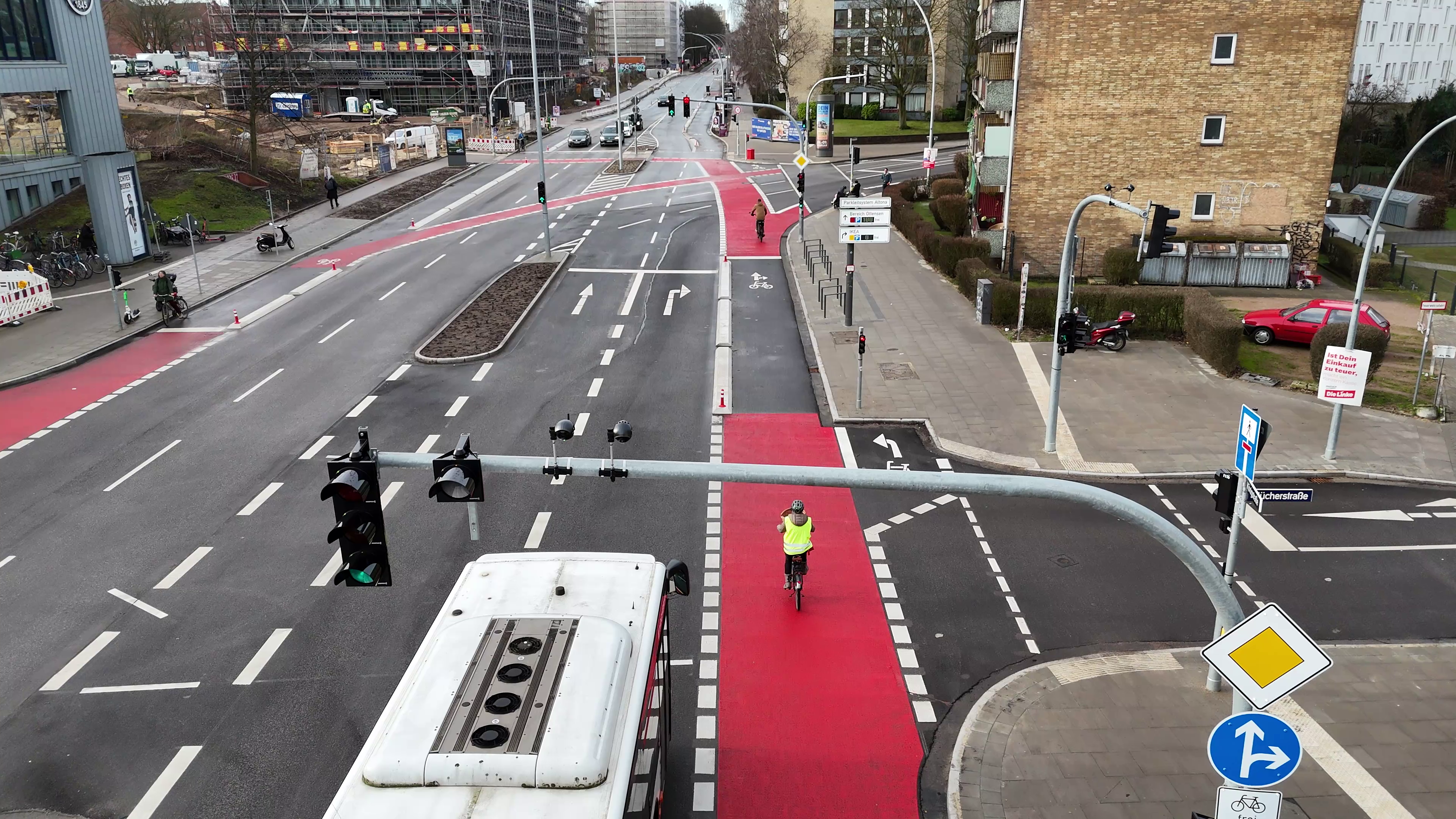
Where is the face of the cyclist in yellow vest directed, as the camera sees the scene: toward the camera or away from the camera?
away from the camera

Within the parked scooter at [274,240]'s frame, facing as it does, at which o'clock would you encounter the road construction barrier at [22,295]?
The road construction barrier is roughly at 4 o'clock from the parked scooter.

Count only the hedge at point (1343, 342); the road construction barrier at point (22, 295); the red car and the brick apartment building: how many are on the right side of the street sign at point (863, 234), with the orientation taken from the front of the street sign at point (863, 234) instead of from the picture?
1

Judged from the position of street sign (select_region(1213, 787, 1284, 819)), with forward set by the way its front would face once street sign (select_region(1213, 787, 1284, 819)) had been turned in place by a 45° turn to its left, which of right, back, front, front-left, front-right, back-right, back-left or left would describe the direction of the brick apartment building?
back-left

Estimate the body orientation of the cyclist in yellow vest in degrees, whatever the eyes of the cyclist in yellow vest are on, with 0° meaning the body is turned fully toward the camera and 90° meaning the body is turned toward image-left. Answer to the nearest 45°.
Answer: approximately 180°

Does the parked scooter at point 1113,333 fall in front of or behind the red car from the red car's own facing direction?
in front

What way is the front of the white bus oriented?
away from the camera

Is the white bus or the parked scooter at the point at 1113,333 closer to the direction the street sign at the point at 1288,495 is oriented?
the white bus

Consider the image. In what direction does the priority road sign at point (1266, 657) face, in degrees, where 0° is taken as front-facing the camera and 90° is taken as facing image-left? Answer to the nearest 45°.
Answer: approximately 0°

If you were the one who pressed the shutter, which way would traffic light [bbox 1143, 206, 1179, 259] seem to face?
facing to the right of the viewer

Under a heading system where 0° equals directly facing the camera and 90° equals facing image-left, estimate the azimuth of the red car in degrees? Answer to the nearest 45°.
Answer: approximately 90°

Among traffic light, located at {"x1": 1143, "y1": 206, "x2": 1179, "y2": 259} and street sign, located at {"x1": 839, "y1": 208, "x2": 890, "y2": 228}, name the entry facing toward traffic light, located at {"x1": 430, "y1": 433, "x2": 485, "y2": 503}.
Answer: the street sign
